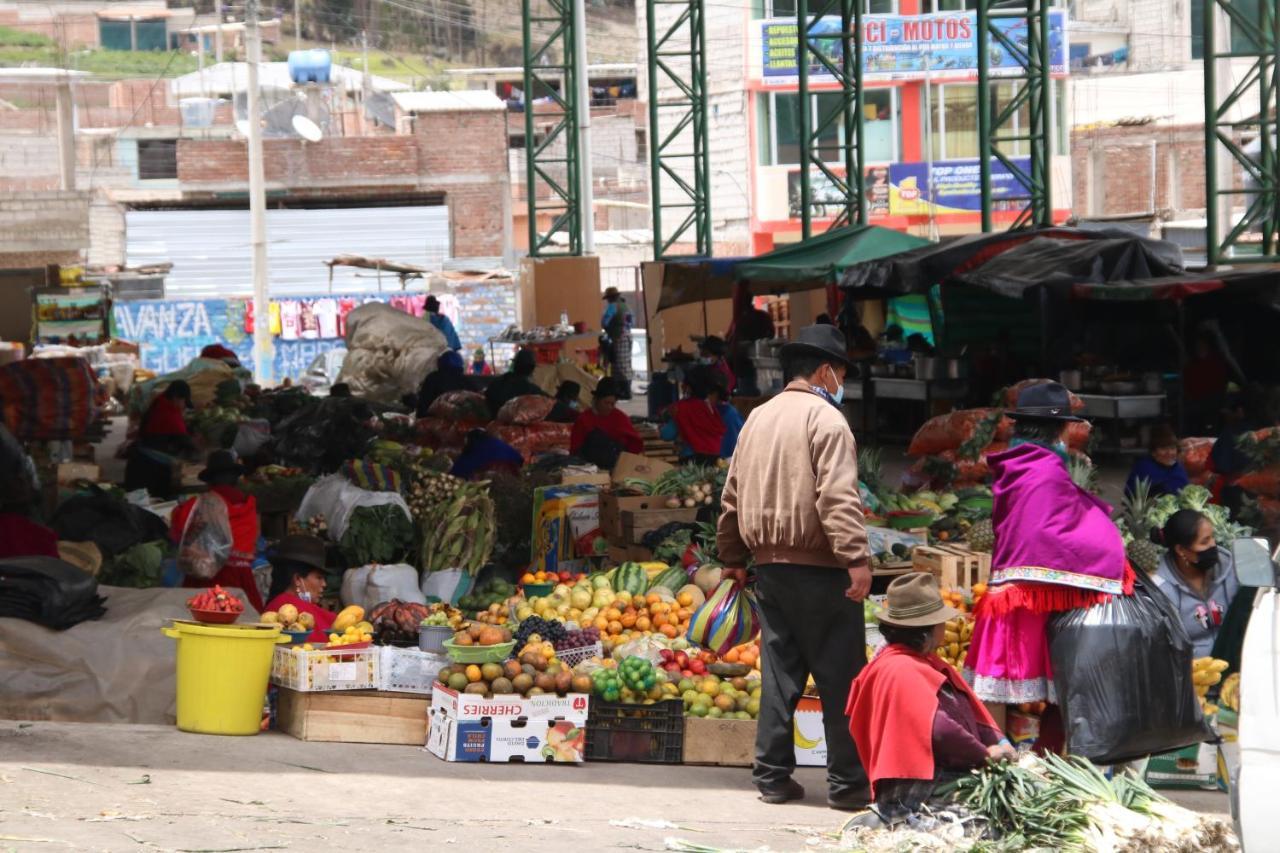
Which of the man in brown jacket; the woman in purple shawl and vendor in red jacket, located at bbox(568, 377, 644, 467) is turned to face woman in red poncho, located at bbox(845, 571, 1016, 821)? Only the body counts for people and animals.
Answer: the vendor in red jacket

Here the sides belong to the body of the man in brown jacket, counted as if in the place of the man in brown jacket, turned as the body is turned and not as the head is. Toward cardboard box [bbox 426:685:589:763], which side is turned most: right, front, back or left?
left

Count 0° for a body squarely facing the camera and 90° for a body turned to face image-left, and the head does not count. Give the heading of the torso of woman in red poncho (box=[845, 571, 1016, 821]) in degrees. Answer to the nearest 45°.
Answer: approximately 270°

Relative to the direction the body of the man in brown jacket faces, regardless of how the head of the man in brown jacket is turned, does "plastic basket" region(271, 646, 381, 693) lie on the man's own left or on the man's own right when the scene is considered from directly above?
on the man's own left

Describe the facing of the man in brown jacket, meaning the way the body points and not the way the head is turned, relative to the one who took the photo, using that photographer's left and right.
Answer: facing away from the viewer and to the right of the viewer

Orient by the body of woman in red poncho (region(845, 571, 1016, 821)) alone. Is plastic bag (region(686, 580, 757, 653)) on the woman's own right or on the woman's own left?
on the woman's own left

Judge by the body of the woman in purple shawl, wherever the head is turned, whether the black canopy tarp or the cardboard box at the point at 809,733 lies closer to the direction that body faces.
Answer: the black canopy tarp

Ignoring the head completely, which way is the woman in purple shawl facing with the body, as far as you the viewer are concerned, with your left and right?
facing away from the viewer and to the right of the viewer

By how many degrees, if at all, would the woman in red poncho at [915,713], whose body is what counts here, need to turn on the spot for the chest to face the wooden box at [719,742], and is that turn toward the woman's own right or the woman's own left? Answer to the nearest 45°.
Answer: approximately 135° to the woman's own left

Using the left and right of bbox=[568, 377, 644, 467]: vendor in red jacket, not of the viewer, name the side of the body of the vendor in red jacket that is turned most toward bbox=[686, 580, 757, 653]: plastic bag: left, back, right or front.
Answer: front

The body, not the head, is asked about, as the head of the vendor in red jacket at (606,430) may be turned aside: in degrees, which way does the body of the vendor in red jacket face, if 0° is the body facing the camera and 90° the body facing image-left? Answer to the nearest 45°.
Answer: approximately 0°

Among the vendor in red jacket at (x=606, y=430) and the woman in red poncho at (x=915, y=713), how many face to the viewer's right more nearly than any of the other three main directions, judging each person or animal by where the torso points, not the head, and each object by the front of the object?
1
